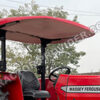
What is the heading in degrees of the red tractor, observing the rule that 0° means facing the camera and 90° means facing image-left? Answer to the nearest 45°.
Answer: approximately 315°

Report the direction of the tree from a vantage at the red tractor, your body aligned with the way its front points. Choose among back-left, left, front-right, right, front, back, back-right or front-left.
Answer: back-left
